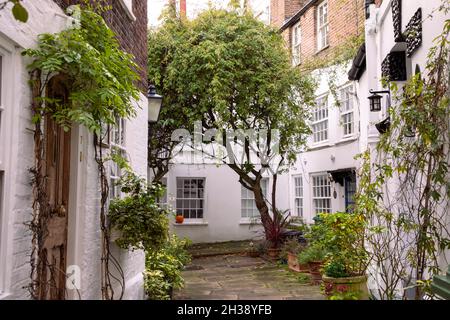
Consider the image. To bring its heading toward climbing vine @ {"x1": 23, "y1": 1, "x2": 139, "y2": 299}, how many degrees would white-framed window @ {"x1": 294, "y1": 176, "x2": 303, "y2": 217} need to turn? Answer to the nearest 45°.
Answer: approximately 45° to its left

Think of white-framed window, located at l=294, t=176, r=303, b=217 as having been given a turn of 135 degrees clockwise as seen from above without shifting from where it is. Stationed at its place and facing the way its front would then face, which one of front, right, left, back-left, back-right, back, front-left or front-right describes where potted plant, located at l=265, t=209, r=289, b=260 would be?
back

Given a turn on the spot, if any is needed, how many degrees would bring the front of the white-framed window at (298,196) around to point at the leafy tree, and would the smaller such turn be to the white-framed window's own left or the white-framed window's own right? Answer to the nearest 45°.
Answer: approximately 45° to the white-framed window's own left

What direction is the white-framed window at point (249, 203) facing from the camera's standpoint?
toward the camera

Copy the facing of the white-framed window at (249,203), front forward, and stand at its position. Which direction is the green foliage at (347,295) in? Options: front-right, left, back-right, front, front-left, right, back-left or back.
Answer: front

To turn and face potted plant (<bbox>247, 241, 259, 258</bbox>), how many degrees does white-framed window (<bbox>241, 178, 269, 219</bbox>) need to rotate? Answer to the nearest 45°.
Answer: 0° — it already faces it

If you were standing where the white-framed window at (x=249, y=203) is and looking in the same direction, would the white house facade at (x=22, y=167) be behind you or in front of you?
in front

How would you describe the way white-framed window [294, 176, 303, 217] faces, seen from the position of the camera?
facing the viewer and to the left of the viewer

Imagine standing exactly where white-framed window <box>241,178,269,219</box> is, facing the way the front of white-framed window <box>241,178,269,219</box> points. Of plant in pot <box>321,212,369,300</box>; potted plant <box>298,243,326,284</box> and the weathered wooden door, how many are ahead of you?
3

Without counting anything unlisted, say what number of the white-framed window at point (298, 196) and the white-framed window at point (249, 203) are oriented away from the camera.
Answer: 0

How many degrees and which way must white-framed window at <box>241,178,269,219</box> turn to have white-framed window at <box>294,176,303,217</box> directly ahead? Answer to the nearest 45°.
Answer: approximately 45° to its left

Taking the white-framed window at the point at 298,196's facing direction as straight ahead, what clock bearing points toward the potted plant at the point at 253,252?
The potted plant is roughly at 11 o'clock from the white-framed window.

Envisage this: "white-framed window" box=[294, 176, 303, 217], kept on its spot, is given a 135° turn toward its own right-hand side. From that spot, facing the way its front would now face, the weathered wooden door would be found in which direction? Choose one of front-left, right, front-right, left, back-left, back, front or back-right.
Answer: back

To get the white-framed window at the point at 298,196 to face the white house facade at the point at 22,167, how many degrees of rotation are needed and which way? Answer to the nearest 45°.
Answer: approximately 45° to its left

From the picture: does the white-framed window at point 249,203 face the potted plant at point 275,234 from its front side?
yes
